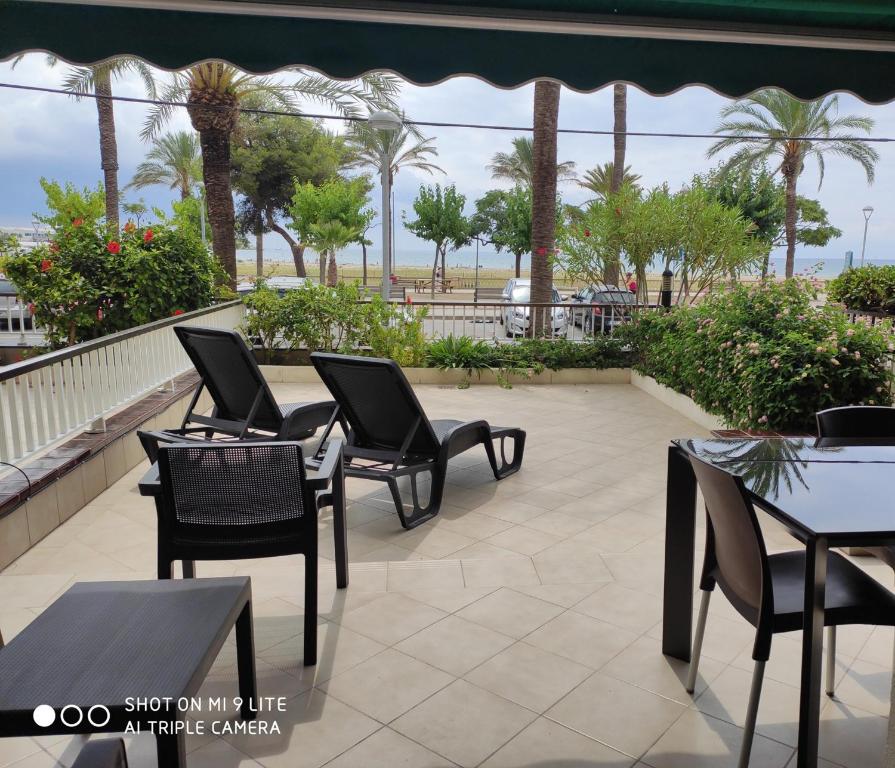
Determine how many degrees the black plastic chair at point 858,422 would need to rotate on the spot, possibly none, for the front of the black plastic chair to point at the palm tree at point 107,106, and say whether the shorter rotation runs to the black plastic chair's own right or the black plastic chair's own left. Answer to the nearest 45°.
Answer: approximately 135° to the black plastic chair's own right

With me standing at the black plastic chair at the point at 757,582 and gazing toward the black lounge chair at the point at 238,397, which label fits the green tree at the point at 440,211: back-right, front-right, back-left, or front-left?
front-right

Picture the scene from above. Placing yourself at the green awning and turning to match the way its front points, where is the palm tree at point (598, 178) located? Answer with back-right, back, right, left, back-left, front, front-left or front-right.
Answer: front

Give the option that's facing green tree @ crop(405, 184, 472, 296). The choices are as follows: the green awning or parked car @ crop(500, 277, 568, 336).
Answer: the green awning

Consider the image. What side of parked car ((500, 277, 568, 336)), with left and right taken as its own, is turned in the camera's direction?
front

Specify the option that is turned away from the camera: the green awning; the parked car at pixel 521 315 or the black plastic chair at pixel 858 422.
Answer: the green awning

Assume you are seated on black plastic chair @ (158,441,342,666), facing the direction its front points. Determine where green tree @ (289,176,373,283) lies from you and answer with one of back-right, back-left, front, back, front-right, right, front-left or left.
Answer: front

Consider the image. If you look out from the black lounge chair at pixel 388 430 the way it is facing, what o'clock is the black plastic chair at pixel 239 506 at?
The black plastic chair is roughly at 5 o'clock from the black lounge chair.

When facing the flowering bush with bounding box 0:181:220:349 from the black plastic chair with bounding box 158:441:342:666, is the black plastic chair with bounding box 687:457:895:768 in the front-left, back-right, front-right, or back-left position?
back-right

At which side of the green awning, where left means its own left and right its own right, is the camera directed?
back

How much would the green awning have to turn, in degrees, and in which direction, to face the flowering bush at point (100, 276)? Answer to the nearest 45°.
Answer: approximately 45° to its left

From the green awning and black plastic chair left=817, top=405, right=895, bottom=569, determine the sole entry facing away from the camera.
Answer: the green awning

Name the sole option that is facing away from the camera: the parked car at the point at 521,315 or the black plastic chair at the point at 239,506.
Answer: the black plastic chair

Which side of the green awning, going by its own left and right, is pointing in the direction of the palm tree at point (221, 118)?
front

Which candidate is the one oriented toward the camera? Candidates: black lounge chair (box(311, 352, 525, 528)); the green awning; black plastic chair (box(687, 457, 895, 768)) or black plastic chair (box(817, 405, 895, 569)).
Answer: black plastic chair (box(817, 405, 895, 569))
